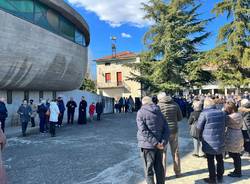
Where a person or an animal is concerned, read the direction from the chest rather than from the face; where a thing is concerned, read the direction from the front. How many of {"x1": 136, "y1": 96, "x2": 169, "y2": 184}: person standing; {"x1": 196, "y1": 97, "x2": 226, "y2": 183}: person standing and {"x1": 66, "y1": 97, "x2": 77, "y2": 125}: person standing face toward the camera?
1

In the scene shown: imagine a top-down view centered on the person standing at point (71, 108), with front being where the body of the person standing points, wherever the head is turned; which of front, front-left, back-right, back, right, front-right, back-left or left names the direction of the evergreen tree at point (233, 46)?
left

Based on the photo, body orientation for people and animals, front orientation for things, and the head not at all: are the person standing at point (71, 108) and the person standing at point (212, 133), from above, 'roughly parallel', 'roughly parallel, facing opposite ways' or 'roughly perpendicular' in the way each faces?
roughly parallel, facing opposite ways

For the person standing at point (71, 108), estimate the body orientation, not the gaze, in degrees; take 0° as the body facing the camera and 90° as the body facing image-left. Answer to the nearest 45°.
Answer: approximately 0°

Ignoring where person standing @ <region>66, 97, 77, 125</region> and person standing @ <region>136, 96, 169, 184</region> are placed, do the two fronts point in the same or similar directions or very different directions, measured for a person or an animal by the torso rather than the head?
very different directions

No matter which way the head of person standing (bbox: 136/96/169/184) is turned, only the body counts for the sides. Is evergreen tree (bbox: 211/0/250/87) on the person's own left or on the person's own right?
on the person's own right

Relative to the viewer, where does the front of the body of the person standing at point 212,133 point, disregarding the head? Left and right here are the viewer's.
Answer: facing away from the viewer and to the left of the viewer

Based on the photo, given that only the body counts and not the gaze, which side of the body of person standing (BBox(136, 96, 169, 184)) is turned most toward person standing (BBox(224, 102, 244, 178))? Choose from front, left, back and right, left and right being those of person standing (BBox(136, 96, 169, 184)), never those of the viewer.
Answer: right

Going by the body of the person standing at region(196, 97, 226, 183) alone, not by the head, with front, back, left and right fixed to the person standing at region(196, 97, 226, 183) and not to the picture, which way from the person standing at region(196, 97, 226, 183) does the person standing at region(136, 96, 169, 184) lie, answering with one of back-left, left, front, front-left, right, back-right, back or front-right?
left

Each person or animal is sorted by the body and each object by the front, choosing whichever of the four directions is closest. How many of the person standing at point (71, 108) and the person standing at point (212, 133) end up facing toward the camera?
1

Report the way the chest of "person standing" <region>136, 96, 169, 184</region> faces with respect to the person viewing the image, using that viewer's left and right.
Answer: facing away from the viewer and to the left of the viewer

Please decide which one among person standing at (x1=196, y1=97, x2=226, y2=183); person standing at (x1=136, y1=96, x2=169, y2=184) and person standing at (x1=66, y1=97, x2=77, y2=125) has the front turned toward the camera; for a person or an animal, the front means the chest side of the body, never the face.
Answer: person standing at (x1=66, y1=97, x2=77, y2=125)

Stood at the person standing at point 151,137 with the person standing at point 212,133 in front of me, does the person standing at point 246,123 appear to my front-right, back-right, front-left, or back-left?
front-left

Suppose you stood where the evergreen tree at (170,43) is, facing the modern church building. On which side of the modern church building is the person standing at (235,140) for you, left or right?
left
